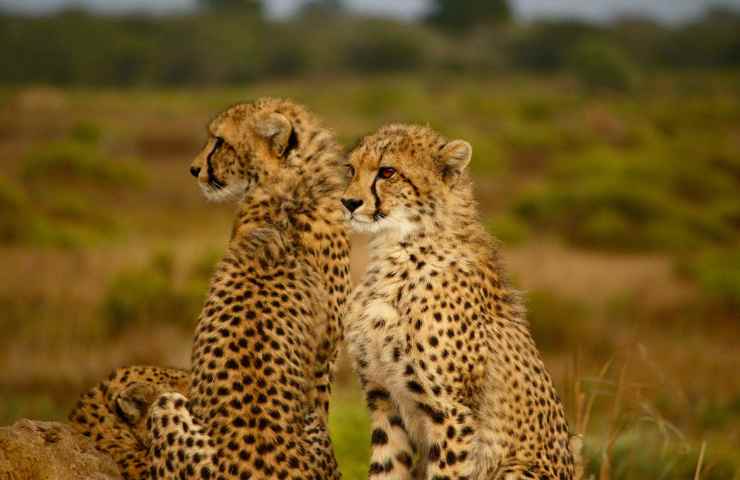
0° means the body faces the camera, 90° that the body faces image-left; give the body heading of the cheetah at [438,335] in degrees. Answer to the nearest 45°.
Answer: approximately 45°

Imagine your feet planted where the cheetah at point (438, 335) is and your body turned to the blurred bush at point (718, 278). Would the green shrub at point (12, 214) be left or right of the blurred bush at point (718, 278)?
left

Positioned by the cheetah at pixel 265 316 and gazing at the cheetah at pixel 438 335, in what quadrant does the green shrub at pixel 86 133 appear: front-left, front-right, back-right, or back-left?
back-left

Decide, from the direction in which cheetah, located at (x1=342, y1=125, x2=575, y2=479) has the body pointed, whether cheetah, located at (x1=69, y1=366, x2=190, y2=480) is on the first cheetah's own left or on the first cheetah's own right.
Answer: on the first cheetah's own right

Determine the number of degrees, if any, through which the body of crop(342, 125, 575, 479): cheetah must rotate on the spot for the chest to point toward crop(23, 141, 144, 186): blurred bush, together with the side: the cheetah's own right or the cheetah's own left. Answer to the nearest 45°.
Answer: approximately 90° to the cheetah's own right

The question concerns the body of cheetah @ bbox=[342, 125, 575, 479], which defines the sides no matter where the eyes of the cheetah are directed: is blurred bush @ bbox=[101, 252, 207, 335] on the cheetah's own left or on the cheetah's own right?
on the cheetah's own right

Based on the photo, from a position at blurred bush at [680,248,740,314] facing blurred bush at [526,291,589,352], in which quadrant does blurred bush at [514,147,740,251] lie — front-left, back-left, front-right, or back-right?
back-right

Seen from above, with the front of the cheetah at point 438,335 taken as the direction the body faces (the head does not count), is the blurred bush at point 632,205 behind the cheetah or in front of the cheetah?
behind

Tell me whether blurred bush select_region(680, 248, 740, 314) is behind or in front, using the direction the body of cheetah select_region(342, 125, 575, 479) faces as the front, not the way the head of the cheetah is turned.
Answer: behind

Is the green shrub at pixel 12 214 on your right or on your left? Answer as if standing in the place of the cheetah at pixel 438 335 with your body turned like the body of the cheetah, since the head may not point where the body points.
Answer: on your right

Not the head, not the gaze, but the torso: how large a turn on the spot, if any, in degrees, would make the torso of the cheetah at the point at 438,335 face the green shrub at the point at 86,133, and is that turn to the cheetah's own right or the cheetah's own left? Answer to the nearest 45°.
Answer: approximately 90° to the cheetah's own right
